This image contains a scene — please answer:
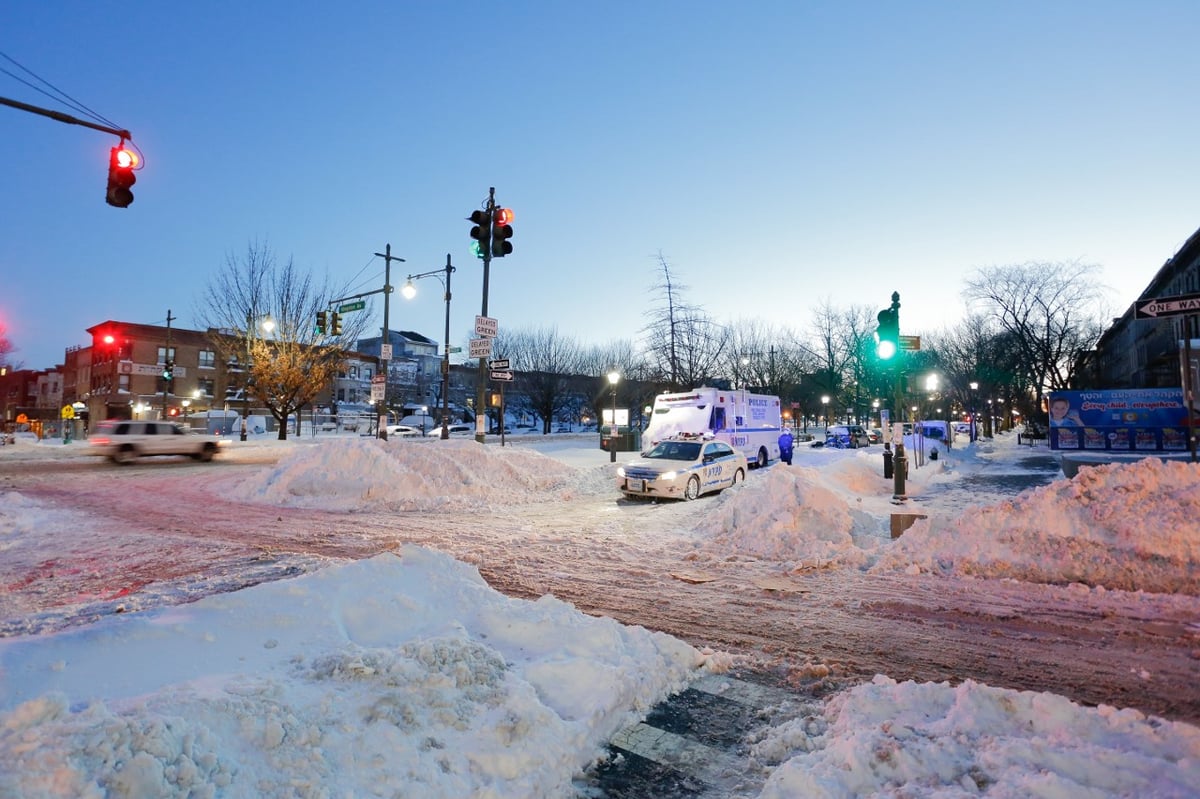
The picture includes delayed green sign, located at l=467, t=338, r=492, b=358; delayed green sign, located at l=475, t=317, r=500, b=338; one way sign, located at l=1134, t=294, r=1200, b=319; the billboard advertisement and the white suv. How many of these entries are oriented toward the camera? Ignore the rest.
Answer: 4

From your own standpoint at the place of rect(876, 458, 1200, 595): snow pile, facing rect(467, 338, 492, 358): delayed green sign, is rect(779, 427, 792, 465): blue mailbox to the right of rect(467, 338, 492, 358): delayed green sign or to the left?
right

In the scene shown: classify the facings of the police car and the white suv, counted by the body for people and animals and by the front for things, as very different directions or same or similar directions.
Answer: very different directions

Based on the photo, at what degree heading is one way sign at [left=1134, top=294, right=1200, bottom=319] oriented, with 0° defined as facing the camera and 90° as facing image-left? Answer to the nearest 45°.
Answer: approximately 0°

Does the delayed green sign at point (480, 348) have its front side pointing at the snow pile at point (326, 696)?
yes
